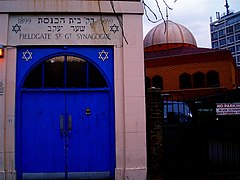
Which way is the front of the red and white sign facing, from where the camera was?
facing the viewer

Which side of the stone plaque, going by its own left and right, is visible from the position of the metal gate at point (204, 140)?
left

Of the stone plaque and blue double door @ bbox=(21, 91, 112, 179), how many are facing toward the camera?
2

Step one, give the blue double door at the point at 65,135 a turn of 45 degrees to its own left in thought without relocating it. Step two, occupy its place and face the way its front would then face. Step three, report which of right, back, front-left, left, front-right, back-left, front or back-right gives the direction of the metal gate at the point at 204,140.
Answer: front-left

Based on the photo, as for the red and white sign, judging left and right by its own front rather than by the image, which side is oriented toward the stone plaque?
right

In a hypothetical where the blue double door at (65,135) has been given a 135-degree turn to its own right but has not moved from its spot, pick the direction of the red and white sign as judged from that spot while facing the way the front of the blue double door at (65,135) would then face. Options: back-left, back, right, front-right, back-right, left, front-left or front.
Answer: back-right

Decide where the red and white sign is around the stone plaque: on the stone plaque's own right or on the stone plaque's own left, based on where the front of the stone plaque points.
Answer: on the stone plaque's own left
